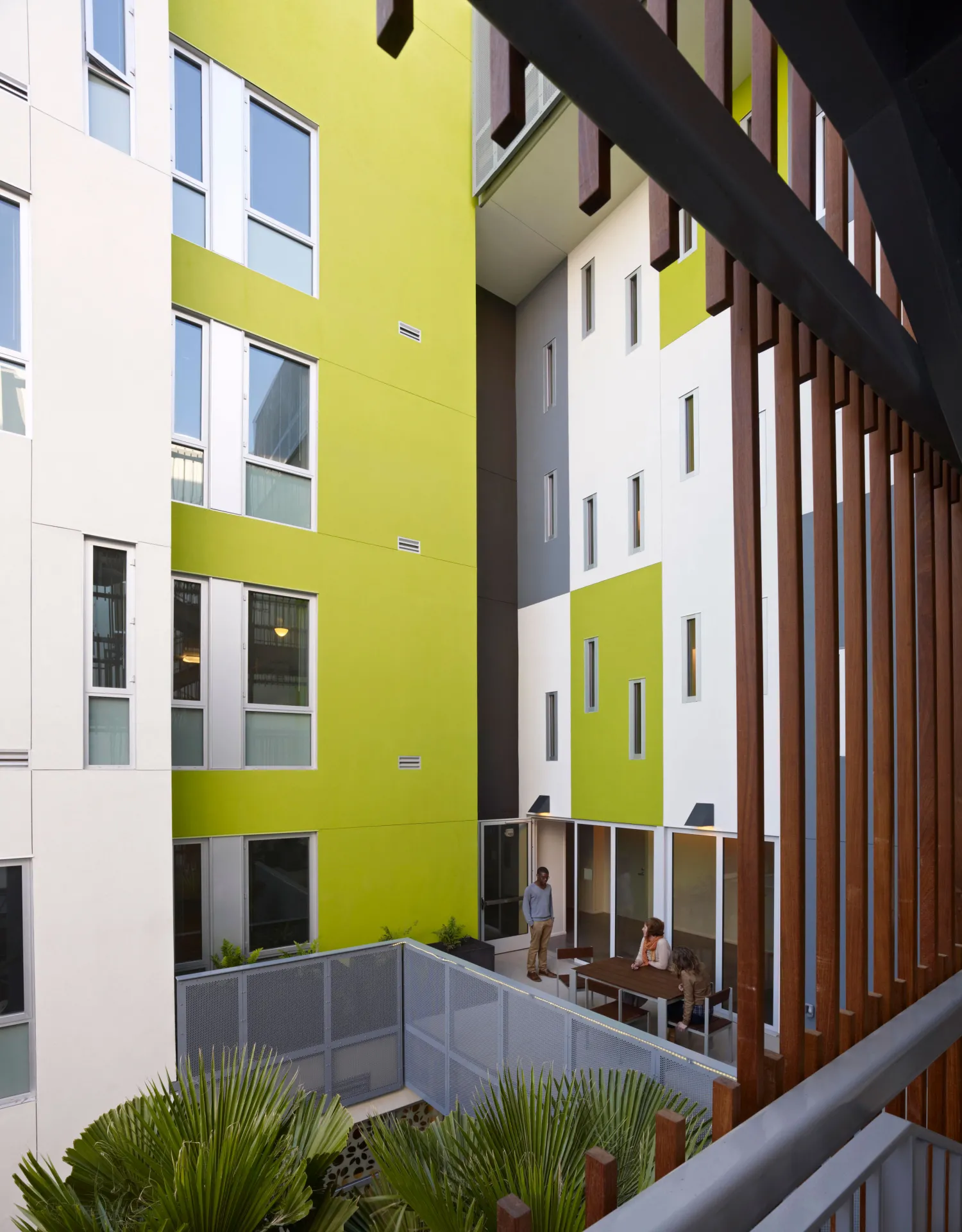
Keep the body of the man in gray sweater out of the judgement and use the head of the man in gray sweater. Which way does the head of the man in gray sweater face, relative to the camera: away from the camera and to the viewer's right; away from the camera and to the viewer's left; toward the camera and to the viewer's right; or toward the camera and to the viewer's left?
toward the camera and to the viewer's right

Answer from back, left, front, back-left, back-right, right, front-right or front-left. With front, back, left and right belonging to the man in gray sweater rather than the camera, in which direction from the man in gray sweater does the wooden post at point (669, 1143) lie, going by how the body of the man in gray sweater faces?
front-right

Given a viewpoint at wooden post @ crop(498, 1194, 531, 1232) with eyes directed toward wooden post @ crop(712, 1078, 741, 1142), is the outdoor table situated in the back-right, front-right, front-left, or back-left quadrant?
front-left

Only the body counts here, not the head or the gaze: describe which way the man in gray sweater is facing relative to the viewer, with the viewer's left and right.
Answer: facing the viewer and to the right of the viewer

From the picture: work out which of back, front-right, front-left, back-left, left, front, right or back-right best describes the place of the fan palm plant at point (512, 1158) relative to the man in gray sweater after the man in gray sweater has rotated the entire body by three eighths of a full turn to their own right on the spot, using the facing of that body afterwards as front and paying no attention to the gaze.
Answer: left

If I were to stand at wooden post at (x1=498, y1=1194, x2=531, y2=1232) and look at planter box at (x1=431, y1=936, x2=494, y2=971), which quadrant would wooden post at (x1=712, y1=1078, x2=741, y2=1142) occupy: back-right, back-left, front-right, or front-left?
front-right

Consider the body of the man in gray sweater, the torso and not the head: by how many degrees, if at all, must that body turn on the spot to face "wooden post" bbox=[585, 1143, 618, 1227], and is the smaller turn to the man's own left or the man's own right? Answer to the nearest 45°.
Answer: approximately 45° to the man's own right

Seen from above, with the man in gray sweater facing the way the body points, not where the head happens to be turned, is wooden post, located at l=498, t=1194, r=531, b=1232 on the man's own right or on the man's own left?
on the man's own right
